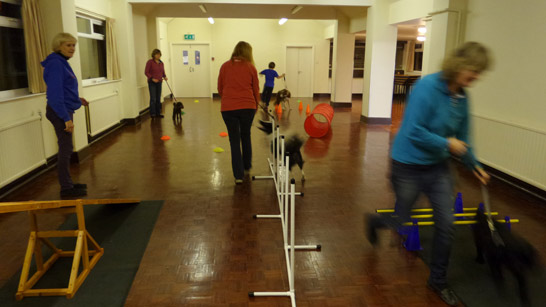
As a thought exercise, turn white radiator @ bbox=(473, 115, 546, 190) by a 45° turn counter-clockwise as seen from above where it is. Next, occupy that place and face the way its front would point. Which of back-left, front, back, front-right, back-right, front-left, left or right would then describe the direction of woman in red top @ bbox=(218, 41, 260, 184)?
front-right

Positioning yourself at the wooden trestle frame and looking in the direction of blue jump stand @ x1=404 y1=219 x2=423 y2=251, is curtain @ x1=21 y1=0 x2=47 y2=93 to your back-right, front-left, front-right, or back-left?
back-left

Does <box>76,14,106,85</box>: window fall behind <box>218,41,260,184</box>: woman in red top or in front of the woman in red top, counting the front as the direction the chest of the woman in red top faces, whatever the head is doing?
in front

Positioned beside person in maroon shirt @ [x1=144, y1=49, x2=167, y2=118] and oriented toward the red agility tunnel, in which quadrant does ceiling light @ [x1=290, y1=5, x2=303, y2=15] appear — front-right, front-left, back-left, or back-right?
front-left

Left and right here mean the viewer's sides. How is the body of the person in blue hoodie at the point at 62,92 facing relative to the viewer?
facing to the right of the viewer

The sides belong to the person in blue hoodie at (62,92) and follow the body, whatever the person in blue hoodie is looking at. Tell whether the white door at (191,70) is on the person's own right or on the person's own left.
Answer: on the person's own left

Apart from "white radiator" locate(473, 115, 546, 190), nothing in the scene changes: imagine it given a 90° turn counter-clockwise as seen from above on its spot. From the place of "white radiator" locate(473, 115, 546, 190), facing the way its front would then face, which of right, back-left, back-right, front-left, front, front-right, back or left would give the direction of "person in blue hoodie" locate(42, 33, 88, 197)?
right

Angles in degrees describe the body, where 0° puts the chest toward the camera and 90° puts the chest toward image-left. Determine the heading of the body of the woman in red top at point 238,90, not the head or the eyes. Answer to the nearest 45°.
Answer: approximately 180°

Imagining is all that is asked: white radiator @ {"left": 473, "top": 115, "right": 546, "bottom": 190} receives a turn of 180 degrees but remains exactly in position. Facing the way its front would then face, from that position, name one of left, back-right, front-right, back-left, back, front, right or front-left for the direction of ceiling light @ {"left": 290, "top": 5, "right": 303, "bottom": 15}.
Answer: left

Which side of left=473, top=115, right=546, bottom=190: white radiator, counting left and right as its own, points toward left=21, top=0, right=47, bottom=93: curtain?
front

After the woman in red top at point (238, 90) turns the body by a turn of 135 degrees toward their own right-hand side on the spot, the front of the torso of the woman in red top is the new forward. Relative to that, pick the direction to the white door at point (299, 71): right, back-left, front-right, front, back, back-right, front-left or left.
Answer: back-left

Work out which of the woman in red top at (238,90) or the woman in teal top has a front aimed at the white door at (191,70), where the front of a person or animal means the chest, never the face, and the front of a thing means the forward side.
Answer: the woman in red top

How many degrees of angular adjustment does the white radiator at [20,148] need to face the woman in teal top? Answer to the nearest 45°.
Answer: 0° — it already faces them

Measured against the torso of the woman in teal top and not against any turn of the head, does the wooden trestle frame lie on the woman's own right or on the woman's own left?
on the woman's own right

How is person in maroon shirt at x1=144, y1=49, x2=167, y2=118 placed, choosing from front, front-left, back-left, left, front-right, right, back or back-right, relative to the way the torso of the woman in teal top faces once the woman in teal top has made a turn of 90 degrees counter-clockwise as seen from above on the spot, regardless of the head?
left

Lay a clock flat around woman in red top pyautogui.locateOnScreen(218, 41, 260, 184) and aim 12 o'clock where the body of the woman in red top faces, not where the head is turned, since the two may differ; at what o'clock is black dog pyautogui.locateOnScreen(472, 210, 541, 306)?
The black dog is roughly at 5 o'clock from the woman in red top.

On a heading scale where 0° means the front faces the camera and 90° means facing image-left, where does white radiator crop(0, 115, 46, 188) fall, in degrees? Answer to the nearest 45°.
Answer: approximately 315°

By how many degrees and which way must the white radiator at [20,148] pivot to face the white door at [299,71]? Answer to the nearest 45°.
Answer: approximately 90° to its left
